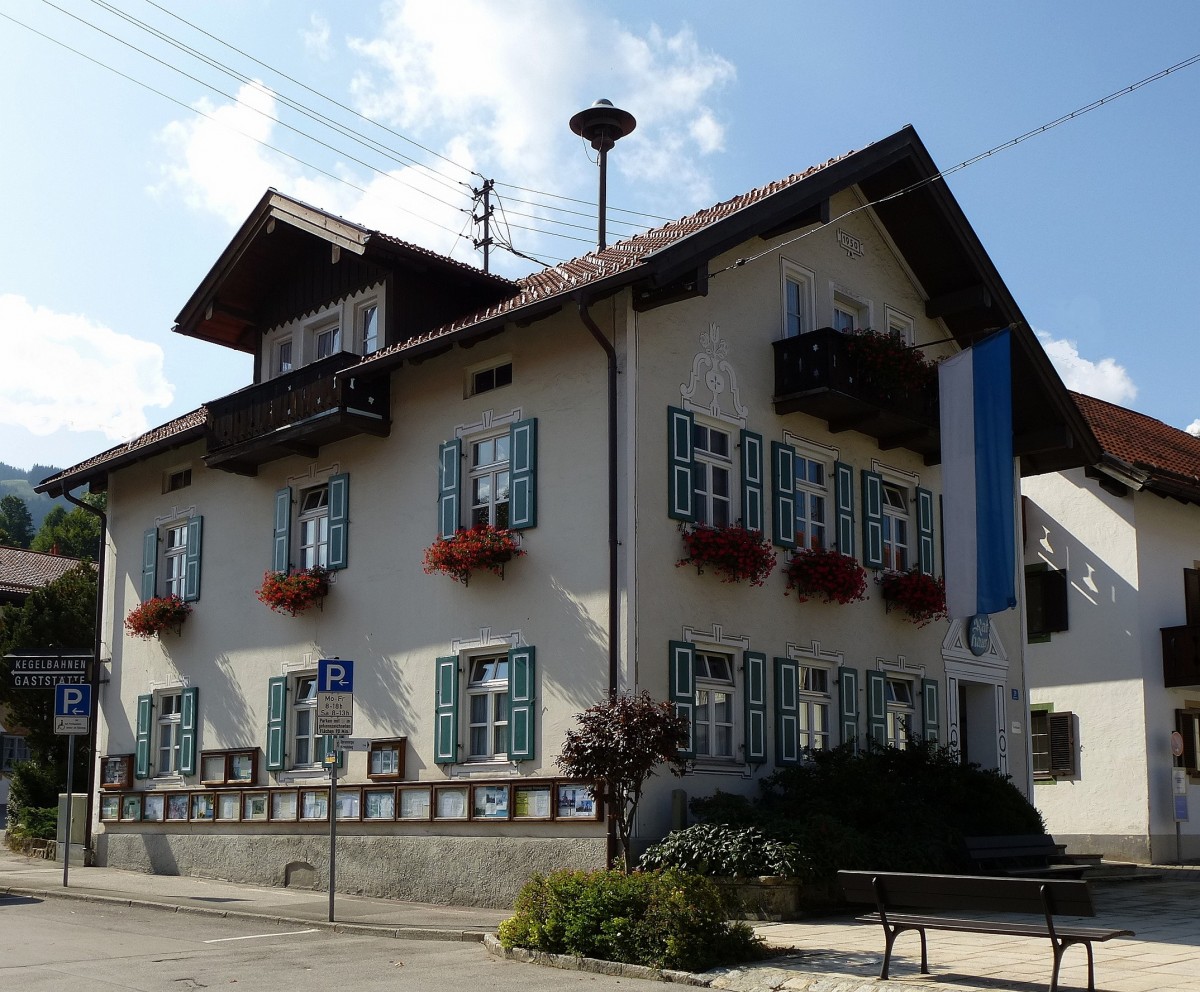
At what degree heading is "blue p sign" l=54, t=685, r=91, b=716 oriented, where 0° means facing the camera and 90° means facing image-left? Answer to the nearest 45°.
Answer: approximately 0°

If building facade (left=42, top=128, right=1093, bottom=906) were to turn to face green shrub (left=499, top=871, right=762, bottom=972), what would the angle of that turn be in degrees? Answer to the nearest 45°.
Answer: approximately 45° to its right

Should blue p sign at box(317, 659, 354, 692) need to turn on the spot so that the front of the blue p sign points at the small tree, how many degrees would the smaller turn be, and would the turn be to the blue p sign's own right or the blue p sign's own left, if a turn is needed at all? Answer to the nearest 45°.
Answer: approximately 45° to the blue p sign's own left

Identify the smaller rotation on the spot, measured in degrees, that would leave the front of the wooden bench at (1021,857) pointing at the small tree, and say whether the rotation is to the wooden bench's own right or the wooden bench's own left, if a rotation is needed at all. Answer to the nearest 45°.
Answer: approximately 90° to the wooden bench's own right

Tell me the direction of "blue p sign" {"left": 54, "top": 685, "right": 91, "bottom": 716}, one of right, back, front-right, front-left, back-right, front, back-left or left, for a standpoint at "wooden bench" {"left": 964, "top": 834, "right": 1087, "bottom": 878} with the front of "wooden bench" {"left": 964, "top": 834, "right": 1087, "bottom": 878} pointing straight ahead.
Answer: back-right

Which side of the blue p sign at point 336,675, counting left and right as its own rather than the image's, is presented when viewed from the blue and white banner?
left

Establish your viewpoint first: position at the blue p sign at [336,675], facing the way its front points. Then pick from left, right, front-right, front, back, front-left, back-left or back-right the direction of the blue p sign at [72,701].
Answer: back-right
